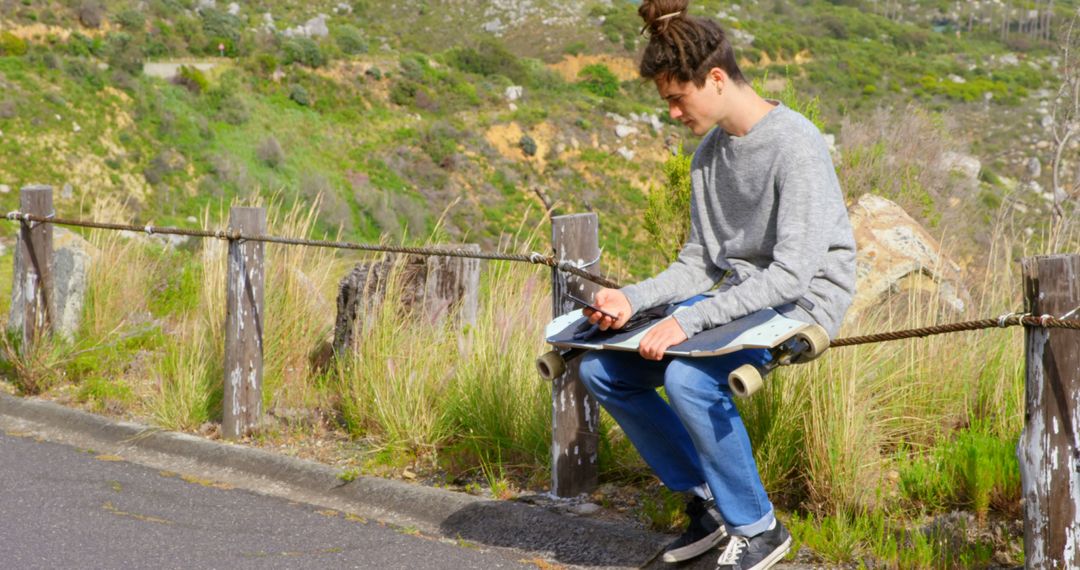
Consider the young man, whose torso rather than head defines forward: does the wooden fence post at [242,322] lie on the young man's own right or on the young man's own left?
on the young man's own right

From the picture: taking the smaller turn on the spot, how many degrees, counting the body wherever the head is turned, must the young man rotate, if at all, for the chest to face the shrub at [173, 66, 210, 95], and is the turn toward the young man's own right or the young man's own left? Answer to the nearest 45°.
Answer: approximately 90° to the young man's own right

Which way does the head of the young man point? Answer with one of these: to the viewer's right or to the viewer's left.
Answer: to the viewer's left

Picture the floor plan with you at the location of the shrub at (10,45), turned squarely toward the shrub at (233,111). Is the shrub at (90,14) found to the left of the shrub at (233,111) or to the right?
left

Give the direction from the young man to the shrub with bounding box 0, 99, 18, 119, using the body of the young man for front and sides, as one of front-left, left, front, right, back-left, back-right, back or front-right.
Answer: right

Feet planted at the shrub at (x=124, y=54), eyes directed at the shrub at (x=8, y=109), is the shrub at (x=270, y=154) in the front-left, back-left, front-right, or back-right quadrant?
front-left

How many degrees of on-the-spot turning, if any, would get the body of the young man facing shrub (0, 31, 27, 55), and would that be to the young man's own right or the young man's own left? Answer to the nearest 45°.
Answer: approximately 90° to the young man's own right

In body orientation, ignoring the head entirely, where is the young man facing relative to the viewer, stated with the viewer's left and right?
facing the viewer and to the left of the viewer

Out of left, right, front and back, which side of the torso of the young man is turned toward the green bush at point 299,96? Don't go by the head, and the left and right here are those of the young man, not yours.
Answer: right

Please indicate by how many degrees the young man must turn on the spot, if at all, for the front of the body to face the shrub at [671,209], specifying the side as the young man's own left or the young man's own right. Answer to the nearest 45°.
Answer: approximately 135° to the young man's own right
